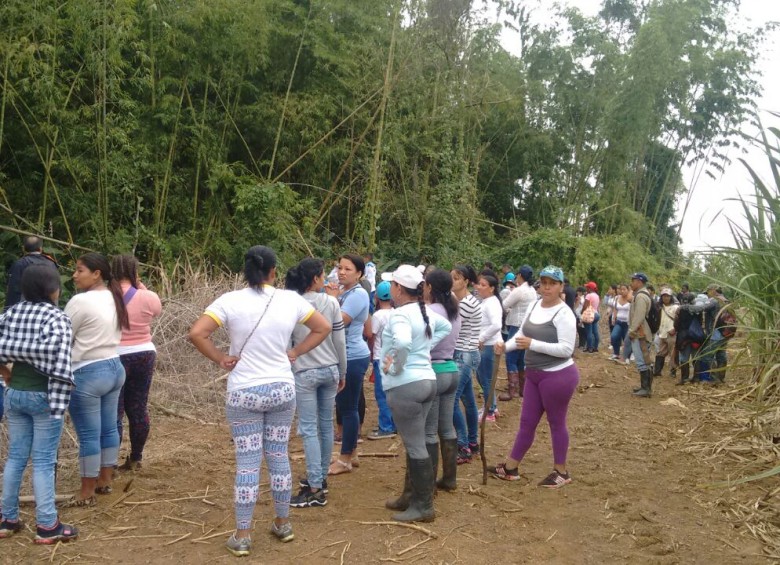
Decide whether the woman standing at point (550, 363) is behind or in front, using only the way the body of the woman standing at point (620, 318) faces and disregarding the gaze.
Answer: in front

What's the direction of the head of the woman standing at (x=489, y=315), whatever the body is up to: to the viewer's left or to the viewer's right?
to the viewer's left

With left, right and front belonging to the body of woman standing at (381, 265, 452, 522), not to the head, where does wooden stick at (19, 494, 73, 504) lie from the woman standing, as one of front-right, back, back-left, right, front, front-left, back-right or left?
front-left

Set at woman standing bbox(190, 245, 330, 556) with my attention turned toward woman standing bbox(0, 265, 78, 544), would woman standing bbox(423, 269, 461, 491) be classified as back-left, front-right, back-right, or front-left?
back-right

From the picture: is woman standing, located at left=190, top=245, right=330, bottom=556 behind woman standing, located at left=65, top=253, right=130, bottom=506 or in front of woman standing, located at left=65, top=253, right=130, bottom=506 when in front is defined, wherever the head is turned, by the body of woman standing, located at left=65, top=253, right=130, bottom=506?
behind

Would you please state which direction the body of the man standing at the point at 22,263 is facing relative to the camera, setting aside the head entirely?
away from the camera

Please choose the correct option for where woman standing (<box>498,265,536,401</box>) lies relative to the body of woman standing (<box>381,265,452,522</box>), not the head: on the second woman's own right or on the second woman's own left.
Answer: on the second woman's own right

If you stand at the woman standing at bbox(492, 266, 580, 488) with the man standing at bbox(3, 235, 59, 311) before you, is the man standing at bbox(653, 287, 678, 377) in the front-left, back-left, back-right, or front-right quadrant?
back-right

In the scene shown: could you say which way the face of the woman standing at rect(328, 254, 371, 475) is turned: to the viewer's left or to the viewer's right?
to the viewer's left

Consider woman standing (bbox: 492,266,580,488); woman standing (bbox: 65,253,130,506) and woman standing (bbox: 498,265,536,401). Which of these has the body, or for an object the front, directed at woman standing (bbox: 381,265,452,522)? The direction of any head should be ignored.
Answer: woman standing (bbox: 492,266,580,488)
